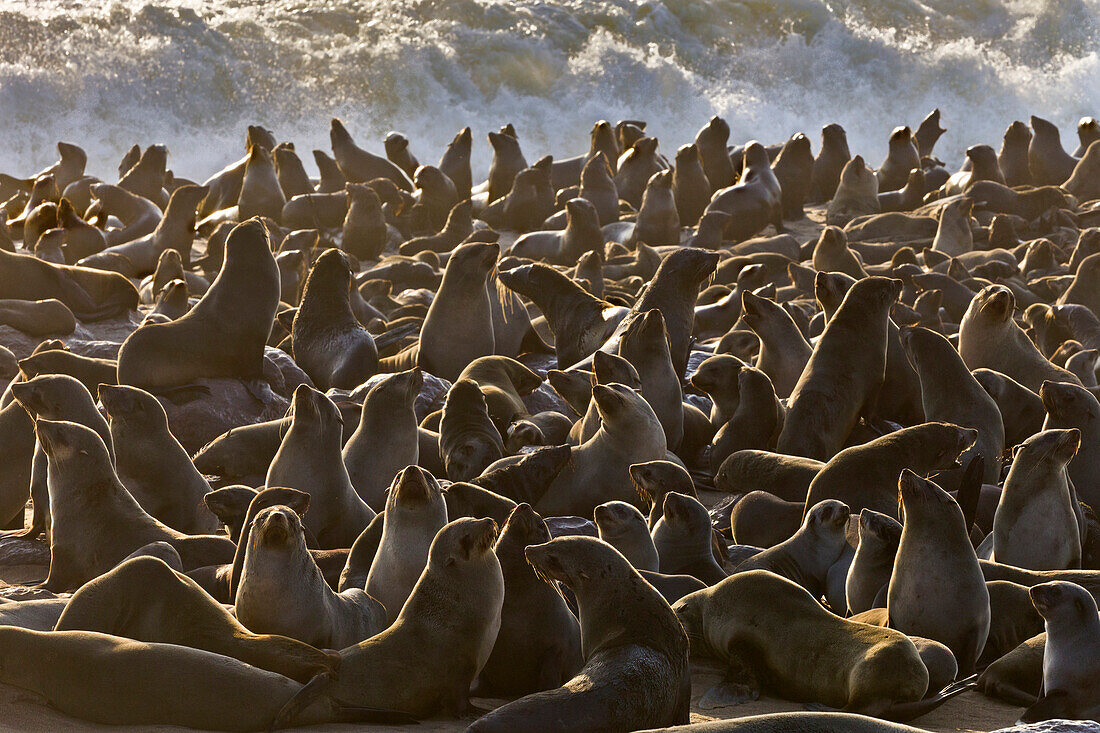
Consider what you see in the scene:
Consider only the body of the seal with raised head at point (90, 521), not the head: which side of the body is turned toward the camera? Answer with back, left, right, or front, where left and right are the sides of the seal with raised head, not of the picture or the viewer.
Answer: left

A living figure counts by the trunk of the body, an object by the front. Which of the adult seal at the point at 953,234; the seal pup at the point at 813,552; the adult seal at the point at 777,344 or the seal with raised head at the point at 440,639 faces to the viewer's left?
the adult seal at the point at 777,344

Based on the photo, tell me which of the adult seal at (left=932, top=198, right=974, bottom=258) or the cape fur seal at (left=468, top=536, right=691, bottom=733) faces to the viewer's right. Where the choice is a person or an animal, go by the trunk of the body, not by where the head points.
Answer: the adult seal

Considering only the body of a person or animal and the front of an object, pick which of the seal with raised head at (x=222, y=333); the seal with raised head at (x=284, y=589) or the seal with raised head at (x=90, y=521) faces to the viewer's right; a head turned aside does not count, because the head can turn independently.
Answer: the seal with raised head at (x=222, y=333)

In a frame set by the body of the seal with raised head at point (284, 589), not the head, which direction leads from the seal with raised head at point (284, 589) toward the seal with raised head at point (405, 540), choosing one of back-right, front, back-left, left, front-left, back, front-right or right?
back

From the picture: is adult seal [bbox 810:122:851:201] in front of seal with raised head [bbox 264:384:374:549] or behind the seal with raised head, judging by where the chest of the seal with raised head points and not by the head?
behind

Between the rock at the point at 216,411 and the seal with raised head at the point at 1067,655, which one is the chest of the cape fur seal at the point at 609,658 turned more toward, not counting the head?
the rock

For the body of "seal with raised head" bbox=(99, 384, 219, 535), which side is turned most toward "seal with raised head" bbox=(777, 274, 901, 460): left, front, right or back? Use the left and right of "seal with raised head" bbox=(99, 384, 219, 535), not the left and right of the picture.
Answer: back

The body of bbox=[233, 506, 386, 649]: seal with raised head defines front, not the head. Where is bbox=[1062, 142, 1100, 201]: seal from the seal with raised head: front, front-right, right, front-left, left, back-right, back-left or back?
back
